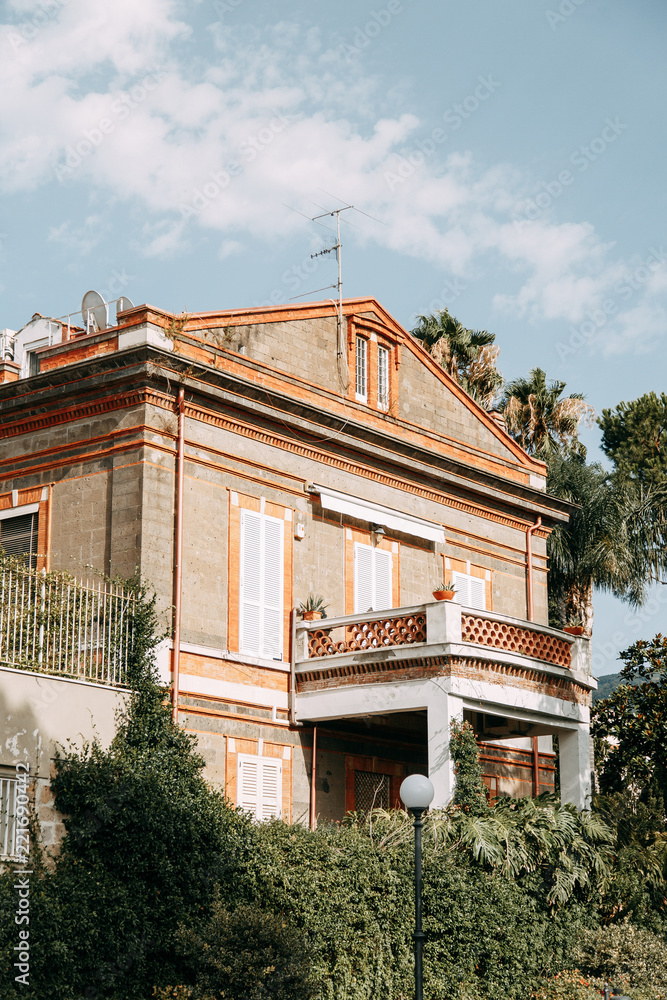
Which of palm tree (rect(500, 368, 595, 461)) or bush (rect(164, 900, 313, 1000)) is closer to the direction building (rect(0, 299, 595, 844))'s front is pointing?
the bush

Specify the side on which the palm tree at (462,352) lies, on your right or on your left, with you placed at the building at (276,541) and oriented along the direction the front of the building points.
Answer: on your left

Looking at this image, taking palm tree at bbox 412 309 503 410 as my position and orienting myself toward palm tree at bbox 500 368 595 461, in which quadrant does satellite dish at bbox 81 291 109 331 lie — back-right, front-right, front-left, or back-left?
back-right

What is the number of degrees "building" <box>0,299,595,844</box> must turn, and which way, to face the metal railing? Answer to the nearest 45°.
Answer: approximately 90° to its right
